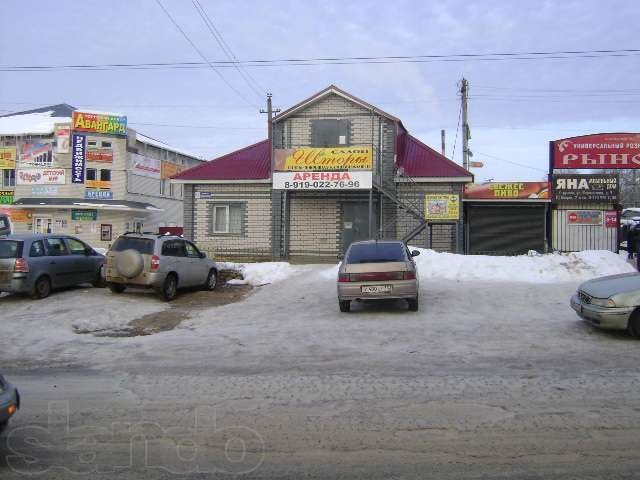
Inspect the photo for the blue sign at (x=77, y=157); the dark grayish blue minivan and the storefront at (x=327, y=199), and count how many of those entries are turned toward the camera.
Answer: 2

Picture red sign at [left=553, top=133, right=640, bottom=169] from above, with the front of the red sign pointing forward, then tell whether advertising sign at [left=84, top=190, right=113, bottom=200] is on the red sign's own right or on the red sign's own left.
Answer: on the red sign's own right

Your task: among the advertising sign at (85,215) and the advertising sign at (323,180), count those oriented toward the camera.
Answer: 2

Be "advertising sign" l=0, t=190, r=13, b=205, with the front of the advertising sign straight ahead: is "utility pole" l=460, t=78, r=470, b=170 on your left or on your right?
on your left

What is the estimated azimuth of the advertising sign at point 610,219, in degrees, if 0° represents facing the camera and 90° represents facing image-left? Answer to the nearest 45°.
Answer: approximately 0°

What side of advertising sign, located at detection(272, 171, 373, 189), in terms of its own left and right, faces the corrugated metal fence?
left
